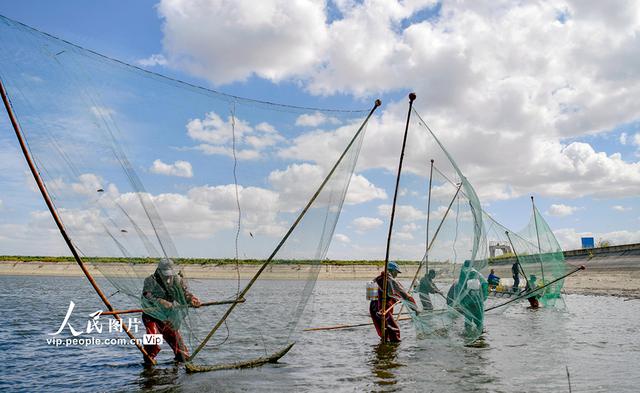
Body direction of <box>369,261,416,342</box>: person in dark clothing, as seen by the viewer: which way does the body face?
to the viewer's right

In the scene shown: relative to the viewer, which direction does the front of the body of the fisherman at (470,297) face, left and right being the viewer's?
facing away from the viewer

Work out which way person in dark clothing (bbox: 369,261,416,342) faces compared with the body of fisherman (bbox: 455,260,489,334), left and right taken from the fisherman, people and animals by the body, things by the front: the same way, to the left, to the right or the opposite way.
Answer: to the right

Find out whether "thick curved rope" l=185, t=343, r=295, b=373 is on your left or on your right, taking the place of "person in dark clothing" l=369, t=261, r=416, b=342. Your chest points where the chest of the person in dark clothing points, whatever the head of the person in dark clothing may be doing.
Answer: on your right

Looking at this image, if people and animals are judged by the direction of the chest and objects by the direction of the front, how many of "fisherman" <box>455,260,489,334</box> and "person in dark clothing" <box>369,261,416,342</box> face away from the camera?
1

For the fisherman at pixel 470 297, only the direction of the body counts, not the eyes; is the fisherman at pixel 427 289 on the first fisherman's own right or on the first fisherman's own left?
on the first fisherman's own left

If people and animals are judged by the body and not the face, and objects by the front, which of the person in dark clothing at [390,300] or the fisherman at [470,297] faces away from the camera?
the fisherman

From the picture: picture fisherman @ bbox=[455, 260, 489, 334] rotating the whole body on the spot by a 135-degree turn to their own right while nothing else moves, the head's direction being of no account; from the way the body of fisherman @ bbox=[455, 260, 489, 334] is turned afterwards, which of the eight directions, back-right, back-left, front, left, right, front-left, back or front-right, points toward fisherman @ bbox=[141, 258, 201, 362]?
right

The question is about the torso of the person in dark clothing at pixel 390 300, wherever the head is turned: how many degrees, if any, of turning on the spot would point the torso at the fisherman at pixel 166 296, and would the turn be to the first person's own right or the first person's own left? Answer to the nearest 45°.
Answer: approximately 135° to the first person's own right
